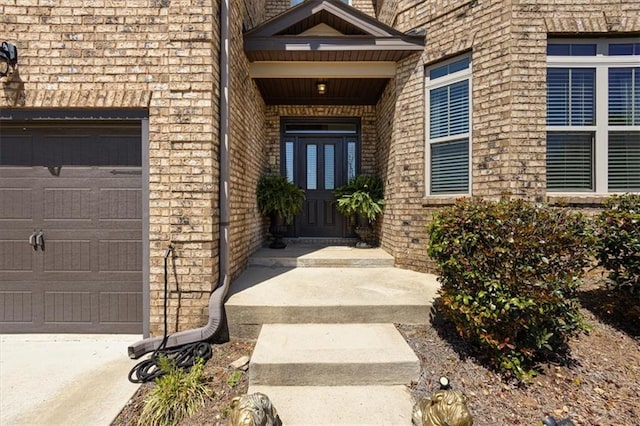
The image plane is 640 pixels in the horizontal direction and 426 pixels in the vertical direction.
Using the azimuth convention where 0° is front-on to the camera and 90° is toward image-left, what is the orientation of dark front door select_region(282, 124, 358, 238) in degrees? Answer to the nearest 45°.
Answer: approximately 0°

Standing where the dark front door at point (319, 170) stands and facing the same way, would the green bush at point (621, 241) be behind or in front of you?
in front

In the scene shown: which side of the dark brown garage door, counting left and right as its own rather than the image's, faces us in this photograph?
front

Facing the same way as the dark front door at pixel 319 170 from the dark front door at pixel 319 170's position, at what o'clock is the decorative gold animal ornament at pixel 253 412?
The decorative gold animal ornament is roughly at 12 o'clock from the dark front door.

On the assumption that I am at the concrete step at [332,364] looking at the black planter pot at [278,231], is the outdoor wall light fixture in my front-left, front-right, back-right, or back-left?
front-left

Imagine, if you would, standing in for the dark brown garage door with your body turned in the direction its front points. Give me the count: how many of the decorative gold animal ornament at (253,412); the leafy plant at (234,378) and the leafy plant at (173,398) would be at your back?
0

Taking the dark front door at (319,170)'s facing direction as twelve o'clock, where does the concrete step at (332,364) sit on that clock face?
The concrete step is roughly at 12 o'clock from the dark front door.

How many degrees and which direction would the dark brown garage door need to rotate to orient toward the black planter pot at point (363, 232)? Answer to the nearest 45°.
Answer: approximately 90° to its left

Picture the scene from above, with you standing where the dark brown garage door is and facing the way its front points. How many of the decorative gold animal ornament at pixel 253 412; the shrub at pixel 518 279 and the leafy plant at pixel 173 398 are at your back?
0

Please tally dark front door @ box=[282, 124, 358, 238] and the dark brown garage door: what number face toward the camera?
2

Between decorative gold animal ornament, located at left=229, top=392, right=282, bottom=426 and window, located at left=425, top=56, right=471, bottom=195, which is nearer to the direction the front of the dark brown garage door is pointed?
the decorative gold animal ornament

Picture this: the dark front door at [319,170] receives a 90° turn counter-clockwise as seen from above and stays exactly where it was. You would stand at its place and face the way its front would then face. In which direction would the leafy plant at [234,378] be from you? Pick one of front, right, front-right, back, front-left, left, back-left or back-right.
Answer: right

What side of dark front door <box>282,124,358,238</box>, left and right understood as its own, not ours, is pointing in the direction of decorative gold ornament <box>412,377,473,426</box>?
front

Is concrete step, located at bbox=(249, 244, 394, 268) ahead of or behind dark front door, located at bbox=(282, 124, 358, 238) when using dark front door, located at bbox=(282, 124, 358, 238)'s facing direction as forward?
ahead

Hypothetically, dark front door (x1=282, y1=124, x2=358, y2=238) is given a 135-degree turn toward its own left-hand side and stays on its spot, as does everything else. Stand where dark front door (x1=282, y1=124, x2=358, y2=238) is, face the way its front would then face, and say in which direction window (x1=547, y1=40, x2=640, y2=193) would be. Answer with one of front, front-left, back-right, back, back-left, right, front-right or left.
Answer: right

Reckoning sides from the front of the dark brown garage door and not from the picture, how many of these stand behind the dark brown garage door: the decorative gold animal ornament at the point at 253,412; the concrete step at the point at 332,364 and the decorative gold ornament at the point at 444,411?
0

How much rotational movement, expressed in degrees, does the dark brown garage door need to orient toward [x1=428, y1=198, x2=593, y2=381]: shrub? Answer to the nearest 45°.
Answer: approximately 45° to its left
